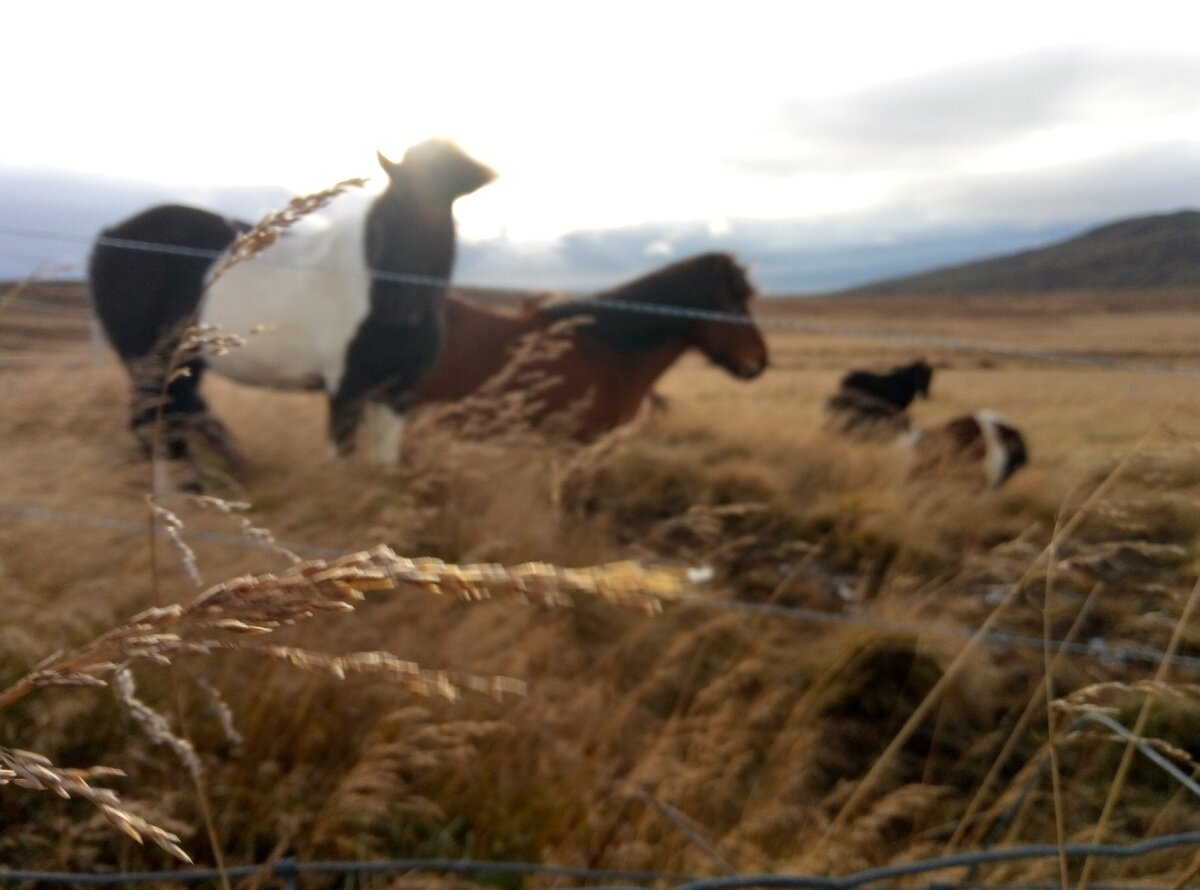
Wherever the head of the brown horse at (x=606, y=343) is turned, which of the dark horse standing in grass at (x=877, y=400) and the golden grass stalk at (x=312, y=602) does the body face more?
the dark horse standing in grass

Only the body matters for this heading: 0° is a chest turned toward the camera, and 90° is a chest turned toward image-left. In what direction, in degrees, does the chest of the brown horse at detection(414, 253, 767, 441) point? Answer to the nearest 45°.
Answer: approximately 270°

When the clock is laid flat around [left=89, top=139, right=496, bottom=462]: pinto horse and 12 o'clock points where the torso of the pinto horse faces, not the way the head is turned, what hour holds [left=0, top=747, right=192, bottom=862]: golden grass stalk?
The golden grass stalk is roughly at 3 o'clock from the pinto horse.

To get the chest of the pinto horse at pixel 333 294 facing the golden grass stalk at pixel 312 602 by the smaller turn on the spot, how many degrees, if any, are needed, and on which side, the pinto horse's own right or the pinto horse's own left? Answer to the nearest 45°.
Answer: approximately 90° to the pinto horse's own right

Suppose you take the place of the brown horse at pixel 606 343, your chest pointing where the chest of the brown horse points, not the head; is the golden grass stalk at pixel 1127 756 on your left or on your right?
on your right

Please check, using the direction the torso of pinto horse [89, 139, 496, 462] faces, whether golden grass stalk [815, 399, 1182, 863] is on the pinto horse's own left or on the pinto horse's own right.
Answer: on the pinto horse's own right

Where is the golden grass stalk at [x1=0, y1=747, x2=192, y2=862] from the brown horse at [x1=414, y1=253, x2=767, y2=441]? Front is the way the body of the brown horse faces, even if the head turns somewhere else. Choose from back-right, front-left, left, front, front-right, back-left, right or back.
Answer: right

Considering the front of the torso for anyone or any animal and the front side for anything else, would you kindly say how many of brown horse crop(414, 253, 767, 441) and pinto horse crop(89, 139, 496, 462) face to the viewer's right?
2

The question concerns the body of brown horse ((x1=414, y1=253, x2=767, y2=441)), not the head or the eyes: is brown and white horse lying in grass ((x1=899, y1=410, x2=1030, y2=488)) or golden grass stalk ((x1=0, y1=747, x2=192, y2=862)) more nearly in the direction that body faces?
the brown and white horse lying in grass

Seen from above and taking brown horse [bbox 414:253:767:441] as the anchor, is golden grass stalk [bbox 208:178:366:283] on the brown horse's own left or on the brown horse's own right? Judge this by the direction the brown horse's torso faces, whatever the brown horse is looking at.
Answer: on the brown horse's own right

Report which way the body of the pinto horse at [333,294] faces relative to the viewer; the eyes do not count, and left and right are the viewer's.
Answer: facing to the right of the viewer
